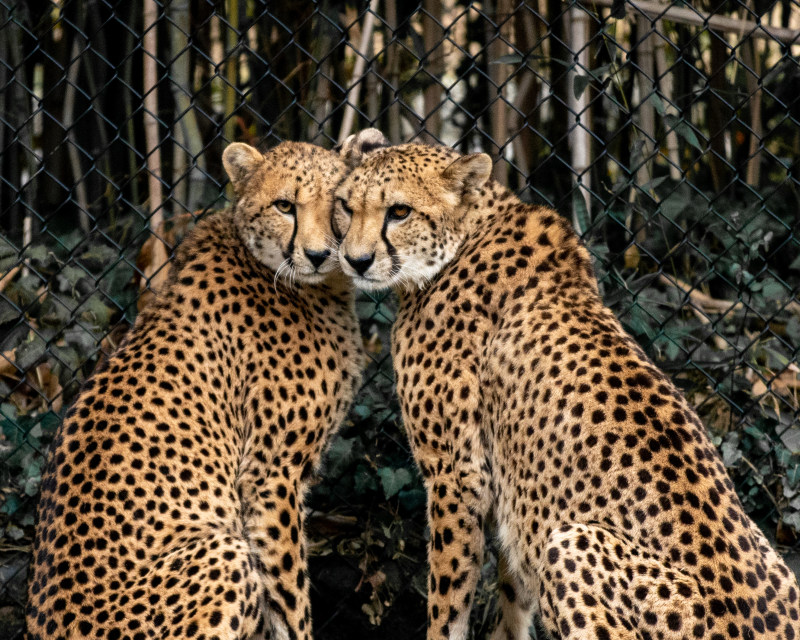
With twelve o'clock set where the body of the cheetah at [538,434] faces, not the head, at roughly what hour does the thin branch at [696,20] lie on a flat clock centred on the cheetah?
The thin branch is roughly at 3 o'clock from the cheetah.

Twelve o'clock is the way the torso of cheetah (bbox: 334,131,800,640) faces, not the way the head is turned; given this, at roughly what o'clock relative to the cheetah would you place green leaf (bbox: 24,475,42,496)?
The green leaf is roughly at 12 o'clock from the cheetah.

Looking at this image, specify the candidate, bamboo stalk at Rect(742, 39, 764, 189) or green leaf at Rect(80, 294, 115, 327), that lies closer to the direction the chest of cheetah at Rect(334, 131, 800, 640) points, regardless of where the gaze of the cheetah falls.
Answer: the green leaf

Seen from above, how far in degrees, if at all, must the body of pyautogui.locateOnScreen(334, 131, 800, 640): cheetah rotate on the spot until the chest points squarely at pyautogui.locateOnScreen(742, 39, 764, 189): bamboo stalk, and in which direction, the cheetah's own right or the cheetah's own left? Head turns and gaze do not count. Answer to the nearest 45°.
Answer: approximately 90° to the cheetah's own right

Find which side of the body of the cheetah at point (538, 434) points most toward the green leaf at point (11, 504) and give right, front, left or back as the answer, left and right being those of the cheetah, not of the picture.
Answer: front

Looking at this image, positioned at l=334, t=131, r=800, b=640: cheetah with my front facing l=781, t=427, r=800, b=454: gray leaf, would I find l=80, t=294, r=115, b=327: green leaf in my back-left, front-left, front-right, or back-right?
back-left

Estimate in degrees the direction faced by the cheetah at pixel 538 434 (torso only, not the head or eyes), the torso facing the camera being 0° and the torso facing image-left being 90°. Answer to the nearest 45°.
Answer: approximately 90°

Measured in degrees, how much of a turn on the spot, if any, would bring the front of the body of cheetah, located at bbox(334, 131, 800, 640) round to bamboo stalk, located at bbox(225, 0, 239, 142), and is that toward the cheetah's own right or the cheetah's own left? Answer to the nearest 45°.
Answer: approximately 45° to the cheetah's own right

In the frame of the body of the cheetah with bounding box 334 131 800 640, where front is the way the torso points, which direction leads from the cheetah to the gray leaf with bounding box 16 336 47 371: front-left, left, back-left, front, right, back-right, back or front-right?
front

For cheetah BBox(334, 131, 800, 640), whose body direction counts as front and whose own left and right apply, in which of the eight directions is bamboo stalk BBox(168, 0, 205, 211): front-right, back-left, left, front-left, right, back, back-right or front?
front-right

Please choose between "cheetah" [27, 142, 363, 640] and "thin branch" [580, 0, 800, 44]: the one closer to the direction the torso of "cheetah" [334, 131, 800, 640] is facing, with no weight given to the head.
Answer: the cheetah

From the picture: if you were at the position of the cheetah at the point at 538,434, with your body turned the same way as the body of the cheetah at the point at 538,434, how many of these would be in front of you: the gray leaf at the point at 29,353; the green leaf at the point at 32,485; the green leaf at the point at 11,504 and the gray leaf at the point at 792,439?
3

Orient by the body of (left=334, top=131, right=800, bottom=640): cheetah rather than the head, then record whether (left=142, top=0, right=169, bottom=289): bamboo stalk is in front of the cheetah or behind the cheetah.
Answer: in front
